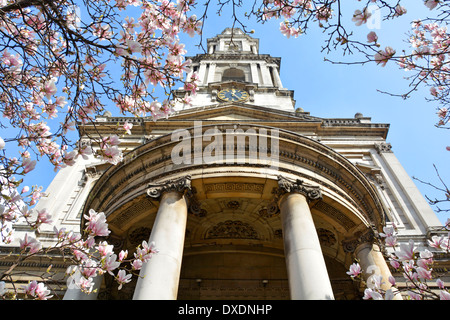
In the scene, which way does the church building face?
toward the camera
